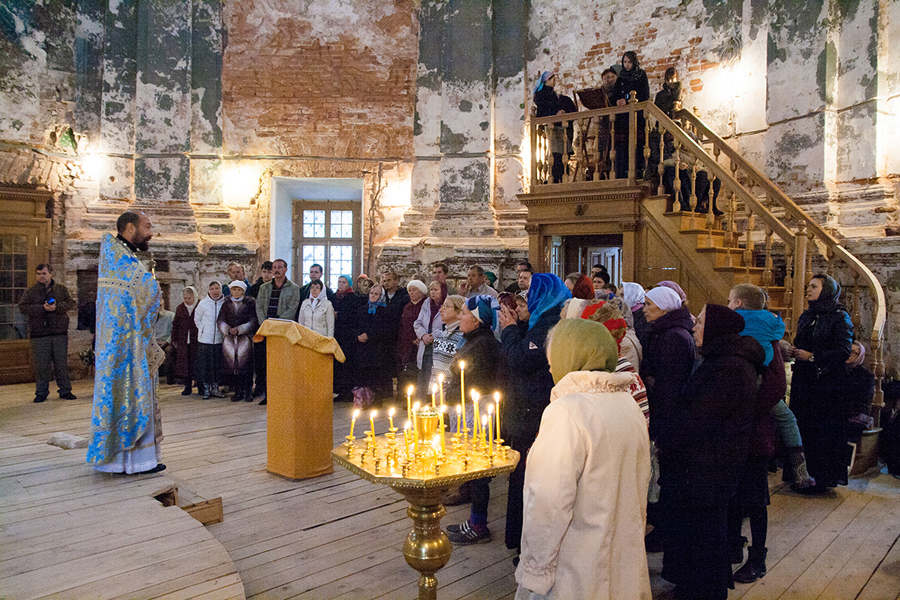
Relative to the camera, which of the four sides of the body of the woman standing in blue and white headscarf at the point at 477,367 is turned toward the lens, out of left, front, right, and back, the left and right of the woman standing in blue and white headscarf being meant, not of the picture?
left

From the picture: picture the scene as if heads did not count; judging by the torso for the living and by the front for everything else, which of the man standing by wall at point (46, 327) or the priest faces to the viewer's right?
the priest

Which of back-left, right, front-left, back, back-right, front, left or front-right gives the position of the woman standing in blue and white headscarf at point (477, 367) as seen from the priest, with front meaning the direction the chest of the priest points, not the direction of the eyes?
front-right

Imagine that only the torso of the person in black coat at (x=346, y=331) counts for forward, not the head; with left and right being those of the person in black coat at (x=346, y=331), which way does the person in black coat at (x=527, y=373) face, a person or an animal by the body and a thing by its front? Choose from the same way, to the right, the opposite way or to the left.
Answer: to the right

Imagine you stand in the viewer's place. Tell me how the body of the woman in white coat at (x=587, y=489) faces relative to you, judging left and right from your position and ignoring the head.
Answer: facing away from the viewer and to the left of the viewer

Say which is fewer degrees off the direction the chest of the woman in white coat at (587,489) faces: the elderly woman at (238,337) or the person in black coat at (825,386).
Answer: the elderly woman

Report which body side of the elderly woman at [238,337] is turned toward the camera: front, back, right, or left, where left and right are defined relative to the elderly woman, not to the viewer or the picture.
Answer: front

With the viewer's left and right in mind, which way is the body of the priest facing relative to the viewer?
facing to the right of the viewer

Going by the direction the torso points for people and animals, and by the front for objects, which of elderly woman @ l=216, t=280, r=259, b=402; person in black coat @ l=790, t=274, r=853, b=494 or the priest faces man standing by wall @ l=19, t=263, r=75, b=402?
the person in black coat

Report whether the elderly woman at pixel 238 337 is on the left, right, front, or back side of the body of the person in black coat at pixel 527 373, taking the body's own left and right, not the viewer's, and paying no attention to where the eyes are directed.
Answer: front

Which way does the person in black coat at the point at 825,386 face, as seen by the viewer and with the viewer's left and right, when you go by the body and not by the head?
facing to the left of the viewer

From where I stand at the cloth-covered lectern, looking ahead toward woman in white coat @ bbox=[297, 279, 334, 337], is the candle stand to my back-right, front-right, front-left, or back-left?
back-right

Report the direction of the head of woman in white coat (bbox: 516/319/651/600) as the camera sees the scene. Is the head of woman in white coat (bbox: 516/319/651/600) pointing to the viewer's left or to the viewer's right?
to the viewer's left

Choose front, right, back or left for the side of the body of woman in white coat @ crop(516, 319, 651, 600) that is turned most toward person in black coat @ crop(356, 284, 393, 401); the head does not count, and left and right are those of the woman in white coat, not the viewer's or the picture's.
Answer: front

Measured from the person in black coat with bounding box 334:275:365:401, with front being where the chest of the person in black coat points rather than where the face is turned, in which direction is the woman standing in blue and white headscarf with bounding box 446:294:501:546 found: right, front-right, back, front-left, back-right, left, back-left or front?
front-left
